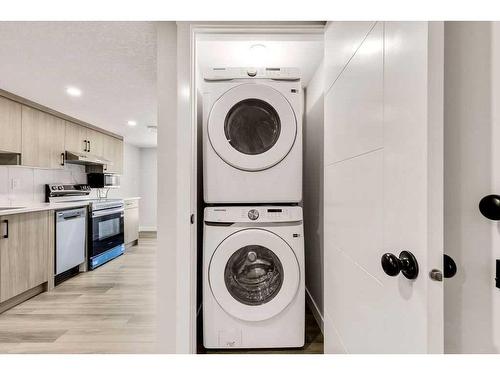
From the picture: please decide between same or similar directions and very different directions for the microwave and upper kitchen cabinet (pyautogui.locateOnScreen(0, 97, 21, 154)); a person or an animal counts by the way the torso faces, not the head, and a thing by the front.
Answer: same or similar directions

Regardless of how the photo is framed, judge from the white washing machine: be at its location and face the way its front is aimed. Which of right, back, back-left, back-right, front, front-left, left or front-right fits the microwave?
back-right

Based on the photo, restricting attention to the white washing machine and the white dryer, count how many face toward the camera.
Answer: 2

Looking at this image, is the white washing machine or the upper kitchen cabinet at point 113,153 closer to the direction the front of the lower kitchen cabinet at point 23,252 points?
the white washing machine

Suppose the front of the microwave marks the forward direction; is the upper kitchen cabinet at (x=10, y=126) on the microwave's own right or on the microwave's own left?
on the microwave's own right

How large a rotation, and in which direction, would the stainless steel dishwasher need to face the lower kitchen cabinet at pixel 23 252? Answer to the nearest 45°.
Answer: approximately 90° to its right

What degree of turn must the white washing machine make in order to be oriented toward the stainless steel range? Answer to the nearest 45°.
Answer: approximately 135° to its right

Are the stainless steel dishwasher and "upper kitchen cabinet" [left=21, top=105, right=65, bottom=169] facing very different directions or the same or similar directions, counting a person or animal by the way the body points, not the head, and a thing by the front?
same or similar directions

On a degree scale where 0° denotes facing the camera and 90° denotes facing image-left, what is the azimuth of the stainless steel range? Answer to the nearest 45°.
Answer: approximately 315°

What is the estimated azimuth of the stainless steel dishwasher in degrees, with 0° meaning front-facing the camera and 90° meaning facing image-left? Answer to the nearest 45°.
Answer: approximately 315°

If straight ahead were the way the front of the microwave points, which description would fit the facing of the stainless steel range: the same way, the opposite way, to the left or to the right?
the same way

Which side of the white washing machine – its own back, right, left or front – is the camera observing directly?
front

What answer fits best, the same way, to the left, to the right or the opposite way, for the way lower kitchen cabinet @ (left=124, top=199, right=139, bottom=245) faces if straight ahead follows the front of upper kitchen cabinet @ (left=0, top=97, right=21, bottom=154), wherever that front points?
the same way

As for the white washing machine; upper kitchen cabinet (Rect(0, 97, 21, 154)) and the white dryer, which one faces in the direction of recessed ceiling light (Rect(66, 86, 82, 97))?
the upper kitchen cabinet

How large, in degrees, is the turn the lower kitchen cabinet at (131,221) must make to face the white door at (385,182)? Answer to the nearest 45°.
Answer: approximately 45° to its right

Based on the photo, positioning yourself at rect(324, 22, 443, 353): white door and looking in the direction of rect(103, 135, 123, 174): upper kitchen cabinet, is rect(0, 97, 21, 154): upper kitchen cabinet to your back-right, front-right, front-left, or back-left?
front-left

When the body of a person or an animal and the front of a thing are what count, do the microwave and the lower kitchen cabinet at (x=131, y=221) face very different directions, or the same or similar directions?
same or similar directions
